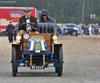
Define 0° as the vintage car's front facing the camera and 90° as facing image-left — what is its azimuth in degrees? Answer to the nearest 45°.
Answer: approximately 0°
